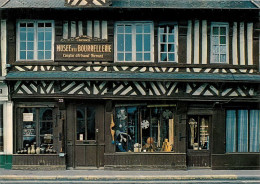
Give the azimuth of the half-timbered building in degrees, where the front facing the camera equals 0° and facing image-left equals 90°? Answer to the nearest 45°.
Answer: approximately 0°
